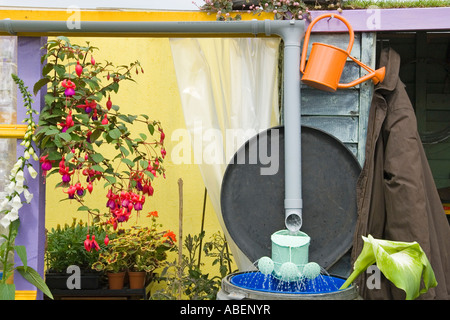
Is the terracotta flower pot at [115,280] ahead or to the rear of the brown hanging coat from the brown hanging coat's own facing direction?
ahead

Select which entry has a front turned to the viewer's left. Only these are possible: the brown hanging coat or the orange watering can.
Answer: the brown hanging coat

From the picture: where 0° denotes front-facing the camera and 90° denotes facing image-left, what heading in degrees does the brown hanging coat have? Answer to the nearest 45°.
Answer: approximately 90°

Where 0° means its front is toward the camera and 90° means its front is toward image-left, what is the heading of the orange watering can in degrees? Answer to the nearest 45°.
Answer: approximately 270°

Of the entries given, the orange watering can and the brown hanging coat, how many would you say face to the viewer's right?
1

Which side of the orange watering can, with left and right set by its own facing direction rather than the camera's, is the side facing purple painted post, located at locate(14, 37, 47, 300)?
back

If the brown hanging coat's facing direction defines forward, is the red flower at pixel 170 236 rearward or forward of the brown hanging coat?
forward

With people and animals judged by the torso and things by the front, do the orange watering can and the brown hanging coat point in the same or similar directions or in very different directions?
very different directions
